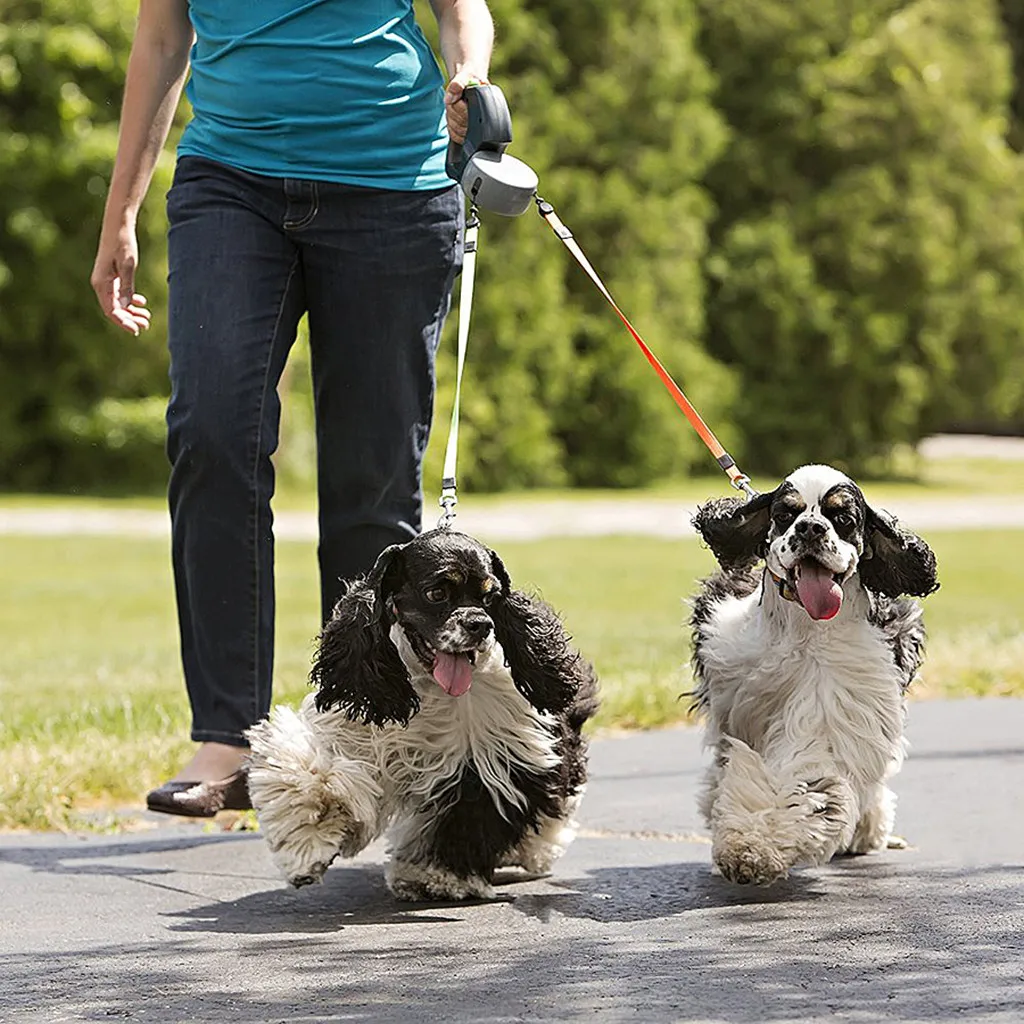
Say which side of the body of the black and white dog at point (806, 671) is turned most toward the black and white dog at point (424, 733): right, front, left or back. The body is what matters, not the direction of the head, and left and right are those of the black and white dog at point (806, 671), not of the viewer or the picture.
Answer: right

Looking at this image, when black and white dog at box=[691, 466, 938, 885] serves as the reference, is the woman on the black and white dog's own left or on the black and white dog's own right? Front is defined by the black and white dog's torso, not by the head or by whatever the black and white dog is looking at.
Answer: on the black and white dog's own right

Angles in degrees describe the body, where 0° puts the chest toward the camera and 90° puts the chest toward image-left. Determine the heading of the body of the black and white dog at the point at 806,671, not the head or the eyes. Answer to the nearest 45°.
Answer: approximately 0°

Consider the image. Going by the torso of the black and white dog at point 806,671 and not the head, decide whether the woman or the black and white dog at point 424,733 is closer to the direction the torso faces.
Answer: the black and white dog
